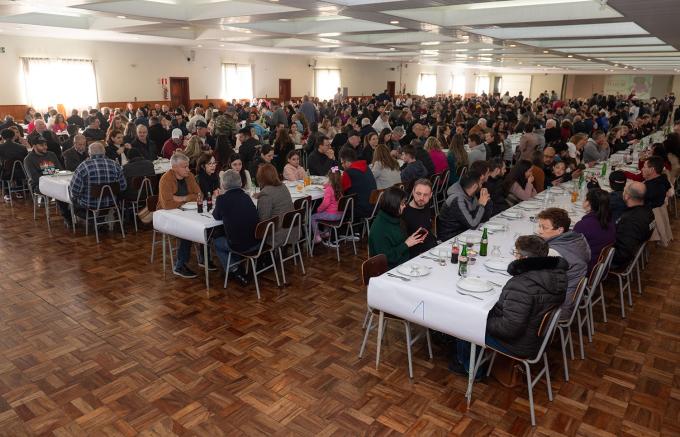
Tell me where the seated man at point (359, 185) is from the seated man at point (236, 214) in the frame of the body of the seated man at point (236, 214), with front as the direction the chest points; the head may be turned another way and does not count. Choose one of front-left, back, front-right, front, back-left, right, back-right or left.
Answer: right

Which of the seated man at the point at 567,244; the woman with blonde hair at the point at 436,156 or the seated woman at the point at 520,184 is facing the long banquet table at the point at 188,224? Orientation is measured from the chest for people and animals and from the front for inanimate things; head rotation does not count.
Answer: the seated man

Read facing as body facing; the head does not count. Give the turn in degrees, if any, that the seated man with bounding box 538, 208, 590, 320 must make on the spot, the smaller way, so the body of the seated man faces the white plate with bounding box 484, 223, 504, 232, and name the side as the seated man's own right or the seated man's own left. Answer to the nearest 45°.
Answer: approximately 45° to the seated man's own right

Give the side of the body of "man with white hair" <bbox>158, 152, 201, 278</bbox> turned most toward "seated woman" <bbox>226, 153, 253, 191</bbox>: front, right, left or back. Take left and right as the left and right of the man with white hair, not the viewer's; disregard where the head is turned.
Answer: left

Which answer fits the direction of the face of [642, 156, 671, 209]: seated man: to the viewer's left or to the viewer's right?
to the viewer's left

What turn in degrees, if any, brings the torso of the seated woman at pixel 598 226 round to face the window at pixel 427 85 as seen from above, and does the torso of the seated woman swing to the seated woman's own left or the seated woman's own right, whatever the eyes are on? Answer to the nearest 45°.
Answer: approximately 45° to the seated woman's own right

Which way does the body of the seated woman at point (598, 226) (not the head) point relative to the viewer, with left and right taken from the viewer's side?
facing away from the viewer and to the left of the viewer

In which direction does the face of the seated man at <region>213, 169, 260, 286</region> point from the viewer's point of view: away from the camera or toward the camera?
away from the camera

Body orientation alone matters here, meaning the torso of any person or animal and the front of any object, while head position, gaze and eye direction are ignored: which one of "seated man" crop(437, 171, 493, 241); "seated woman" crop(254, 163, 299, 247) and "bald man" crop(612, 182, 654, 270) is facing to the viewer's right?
the seated man

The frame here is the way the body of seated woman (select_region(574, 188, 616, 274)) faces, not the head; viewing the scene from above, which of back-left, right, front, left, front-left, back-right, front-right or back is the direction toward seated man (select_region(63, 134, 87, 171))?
front-left

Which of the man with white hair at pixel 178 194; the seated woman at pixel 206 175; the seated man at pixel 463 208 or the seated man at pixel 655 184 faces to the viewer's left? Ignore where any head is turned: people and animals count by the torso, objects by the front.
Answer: the seated man at pixel 655 184

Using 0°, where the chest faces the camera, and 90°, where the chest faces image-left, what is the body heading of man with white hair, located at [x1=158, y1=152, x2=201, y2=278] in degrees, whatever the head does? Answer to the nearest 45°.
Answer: approximately 315°

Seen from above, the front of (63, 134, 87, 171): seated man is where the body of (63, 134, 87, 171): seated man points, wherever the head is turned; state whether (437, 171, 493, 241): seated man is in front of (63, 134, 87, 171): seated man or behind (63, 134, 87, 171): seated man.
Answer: in front
